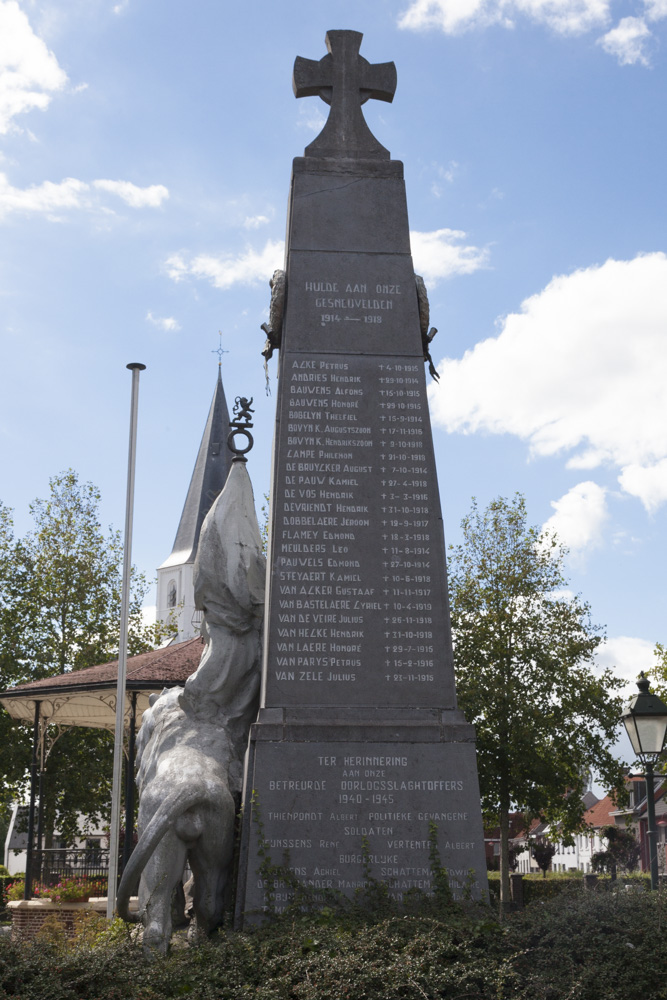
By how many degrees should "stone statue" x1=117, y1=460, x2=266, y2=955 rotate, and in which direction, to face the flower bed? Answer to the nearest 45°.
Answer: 0° — it already faces it

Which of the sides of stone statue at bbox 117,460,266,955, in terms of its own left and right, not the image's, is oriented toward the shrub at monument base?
back

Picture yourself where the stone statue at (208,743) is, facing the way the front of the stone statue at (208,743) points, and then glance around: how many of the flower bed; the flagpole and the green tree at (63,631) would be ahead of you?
3

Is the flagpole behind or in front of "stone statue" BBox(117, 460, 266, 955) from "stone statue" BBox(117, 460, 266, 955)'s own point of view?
in front

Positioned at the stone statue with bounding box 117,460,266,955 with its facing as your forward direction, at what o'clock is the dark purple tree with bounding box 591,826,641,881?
The dark purple tree is roughly at 1 o'clock from the stone statue.

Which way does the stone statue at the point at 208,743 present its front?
away from the camera

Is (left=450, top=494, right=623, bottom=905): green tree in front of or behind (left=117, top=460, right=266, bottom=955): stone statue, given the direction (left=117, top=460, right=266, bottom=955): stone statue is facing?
in front
